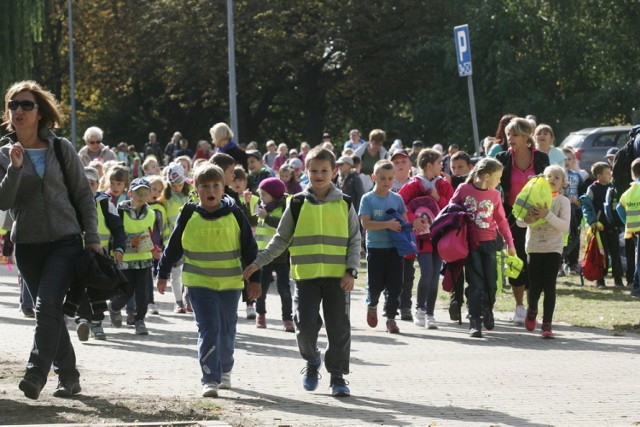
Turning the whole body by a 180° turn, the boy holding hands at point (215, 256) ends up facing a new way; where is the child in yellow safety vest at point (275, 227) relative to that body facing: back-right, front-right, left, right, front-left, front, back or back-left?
front

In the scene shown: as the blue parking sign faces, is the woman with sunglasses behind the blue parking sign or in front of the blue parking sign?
in front

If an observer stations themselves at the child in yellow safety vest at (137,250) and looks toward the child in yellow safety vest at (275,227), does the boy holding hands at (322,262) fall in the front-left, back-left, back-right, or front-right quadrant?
front-right

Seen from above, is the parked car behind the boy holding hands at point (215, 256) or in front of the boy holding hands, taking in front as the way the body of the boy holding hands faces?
behind

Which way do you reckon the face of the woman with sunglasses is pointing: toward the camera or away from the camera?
toward the camera

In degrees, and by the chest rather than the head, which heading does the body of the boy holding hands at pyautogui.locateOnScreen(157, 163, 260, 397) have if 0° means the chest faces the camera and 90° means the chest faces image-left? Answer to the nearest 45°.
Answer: approximately 0°

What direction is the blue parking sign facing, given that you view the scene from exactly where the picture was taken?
facing the viewer and to the left of the viewer

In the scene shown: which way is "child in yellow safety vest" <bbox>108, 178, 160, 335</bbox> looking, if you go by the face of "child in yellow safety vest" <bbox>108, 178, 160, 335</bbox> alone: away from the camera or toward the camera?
toward the camera

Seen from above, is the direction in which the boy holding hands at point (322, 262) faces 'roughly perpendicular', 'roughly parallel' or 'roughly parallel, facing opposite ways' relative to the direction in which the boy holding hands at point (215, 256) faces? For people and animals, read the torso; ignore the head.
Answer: roughly parallel

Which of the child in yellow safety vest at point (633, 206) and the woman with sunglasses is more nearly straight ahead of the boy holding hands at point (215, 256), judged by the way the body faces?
the woman with sunglasses

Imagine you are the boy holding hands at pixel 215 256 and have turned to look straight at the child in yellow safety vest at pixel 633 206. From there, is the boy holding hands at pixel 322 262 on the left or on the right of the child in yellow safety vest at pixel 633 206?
right

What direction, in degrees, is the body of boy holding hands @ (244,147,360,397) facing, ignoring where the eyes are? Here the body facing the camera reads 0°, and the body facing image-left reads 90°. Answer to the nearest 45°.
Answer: approximately 0°

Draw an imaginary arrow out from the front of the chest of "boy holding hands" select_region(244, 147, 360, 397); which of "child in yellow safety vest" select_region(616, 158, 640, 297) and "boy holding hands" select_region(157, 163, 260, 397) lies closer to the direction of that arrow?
the boy holding hands

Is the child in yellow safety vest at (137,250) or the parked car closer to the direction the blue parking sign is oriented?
the child in yellow safety vest

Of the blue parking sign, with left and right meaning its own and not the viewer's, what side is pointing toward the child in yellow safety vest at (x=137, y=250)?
front

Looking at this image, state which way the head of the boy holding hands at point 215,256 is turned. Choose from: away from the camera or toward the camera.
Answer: toward the camera

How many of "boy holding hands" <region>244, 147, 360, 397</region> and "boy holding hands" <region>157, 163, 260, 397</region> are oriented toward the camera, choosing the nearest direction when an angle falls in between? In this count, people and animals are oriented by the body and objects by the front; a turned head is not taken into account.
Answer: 2

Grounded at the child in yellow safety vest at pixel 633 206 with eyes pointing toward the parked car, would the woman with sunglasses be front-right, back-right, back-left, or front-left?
back-left
